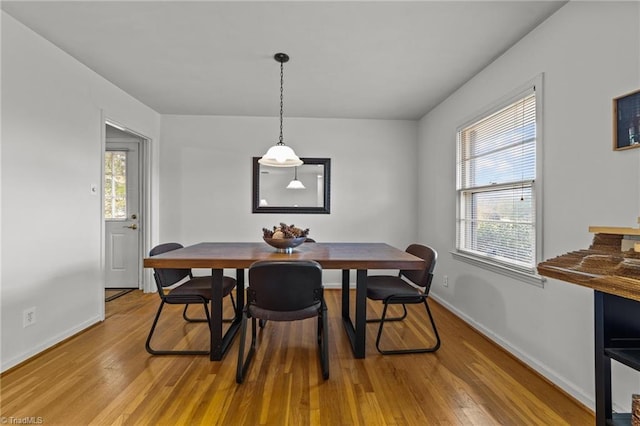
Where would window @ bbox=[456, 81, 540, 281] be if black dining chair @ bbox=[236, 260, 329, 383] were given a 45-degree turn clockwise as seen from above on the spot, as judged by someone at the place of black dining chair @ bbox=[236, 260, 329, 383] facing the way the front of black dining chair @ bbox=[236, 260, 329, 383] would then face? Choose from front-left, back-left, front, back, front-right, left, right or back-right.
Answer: front-right

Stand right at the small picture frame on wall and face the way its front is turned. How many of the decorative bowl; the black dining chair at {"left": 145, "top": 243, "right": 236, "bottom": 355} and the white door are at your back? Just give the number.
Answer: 0

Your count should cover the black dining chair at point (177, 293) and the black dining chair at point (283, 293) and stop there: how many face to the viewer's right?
1

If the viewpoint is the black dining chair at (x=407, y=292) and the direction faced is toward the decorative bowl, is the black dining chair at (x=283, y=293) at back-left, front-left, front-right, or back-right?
front-left

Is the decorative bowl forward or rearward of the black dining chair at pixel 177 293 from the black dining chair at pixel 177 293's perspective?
forward

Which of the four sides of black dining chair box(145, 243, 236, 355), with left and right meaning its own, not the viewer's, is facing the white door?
left

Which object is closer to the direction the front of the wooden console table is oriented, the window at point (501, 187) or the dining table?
the dining table

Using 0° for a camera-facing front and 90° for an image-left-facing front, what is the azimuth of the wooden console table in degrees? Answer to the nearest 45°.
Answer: approximately 45°

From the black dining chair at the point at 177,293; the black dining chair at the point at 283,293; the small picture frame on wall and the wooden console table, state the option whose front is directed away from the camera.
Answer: the black dining chair at the point at 283,293

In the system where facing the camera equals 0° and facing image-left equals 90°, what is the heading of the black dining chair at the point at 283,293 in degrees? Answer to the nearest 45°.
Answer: approximately 180°

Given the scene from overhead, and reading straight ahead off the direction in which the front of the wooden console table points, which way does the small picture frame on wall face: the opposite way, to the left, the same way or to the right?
the same way

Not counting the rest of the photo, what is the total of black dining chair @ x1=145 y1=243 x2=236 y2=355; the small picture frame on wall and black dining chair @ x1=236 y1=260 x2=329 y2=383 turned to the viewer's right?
1

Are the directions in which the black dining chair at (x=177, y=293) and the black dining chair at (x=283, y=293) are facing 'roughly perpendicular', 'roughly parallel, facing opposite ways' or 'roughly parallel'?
roughly perpendicular

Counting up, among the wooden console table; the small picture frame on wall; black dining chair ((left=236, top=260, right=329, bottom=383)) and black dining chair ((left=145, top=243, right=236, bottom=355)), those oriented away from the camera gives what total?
1

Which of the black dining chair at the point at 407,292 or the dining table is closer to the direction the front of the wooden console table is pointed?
the dining table

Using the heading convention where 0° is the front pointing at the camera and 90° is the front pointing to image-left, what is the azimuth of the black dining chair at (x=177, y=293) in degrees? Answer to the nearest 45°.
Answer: approximately 270°

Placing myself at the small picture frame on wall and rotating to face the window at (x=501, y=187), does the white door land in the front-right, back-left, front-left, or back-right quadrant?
front-left

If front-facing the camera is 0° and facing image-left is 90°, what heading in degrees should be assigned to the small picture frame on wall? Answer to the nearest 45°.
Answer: approximately 45°
